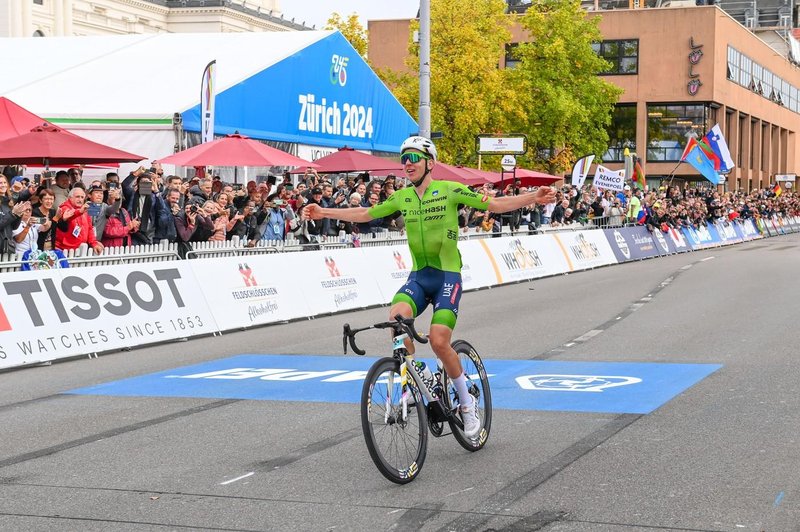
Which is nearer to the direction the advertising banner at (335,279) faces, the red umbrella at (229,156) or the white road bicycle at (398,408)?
the white road bicycle

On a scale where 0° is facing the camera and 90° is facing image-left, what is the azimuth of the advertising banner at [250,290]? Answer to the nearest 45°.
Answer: approximately 315°

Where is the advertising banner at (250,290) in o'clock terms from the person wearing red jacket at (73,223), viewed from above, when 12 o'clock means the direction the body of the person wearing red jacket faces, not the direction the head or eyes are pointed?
The advertising banner is roughly at 10 o'clock from the person wearing red jacket.

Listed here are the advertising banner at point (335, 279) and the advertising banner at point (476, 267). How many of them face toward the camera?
2

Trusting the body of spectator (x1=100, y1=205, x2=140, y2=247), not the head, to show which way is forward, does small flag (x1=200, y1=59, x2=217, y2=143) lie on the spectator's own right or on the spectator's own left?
on the spectator's own left

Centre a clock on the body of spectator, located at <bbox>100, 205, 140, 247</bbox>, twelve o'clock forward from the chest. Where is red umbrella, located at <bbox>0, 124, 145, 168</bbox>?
The red umbrella is roughly at 6 o'clock from the spectator.

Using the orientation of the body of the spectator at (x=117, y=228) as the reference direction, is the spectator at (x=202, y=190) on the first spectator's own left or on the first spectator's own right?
on the first spectator's own left

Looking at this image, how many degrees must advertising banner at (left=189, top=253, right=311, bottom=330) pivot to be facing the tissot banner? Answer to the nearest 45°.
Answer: approximately 90° to its right

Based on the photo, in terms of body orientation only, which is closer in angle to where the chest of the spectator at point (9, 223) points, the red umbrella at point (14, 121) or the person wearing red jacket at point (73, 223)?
the person wearing red jacket
